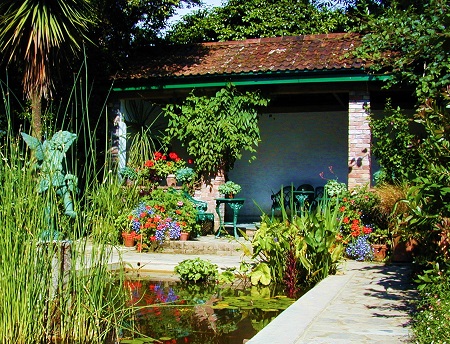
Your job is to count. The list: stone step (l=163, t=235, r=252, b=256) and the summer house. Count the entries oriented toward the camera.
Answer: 2

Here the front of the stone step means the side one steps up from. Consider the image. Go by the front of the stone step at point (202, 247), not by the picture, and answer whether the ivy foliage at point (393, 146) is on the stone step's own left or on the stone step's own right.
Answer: on the stone step's own left

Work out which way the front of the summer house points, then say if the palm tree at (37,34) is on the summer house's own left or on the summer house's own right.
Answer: on the summer house's own right

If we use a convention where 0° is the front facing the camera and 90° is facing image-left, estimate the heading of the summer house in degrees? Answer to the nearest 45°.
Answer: approximately 0°
